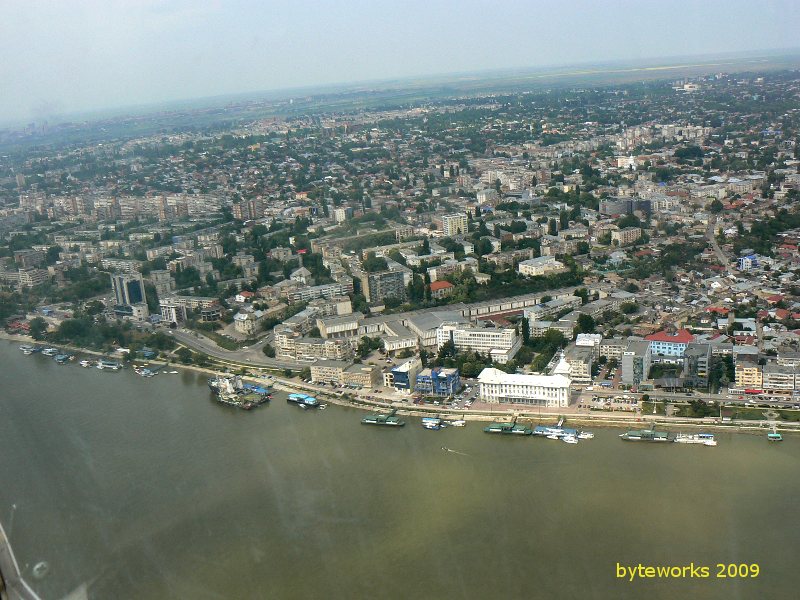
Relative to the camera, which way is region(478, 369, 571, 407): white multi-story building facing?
toward the camera

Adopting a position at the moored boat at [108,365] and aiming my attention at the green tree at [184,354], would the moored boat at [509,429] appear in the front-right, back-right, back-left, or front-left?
front-right

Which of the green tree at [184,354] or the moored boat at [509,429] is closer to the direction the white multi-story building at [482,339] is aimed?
the moored boat

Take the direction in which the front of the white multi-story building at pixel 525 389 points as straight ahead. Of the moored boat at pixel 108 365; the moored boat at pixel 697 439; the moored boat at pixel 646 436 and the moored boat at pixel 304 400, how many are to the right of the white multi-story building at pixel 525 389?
2

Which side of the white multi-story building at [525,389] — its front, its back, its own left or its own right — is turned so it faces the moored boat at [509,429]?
front

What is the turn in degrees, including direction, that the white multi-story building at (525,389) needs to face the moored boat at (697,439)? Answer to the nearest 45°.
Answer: approximately 45° to its left

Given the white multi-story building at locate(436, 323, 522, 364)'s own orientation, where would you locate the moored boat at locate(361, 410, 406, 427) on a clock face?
The moored boat is roughly at 1 o'clock from the white multi-story building.

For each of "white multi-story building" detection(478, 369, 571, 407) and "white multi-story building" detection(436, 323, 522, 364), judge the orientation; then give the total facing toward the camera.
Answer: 2

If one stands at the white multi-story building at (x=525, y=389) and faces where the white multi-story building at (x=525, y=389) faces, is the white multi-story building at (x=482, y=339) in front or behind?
behind

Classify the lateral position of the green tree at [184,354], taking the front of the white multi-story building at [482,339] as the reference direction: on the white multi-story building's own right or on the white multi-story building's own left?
on the white multi-story building's own right

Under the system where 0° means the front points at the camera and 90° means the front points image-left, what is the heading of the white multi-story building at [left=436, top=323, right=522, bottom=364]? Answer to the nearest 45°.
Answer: approximately 0°

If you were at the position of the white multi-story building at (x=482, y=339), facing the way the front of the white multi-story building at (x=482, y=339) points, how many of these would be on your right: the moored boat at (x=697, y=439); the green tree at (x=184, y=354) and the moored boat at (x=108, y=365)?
2

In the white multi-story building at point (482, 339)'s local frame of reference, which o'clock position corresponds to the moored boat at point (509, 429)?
The moored boat is roughly at 12 o'clock from the white multi-story building.
